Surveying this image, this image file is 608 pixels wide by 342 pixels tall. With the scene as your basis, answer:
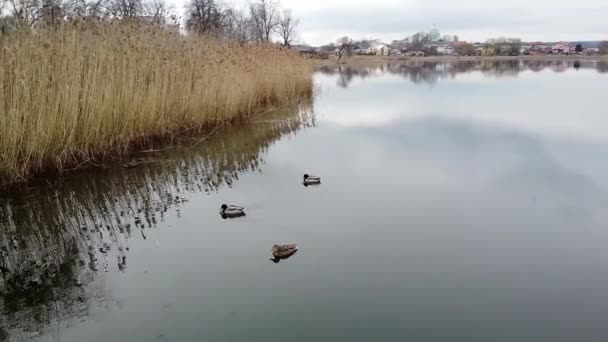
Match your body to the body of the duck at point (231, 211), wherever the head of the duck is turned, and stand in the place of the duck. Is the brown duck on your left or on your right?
on your left

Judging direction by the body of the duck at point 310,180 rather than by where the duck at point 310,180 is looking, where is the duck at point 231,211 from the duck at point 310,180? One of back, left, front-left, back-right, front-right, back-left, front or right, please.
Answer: front-left

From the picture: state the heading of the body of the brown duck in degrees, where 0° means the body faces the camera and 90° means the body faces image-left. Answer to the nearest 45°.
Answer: approximately 90°

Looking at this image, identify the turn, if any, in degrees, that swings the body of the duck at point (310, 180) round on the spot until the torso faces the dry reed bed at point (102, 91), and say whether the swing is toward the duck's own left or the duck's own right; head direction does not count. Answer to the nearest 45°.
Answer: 0° — it already faces it

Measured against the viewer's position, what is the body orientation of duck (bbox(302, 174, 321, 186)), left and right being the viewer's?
facing to the left of the viewer

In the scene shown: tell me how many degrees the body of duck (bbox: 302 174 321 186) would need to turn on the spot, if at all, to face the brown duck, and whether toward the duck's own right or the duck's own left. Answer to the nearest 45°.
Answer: approximately 90° to the duck's own left

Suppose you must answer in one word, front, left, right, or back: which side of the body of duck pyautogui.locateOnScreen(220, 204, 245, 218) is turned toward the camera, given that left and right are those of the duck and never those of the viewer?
left
